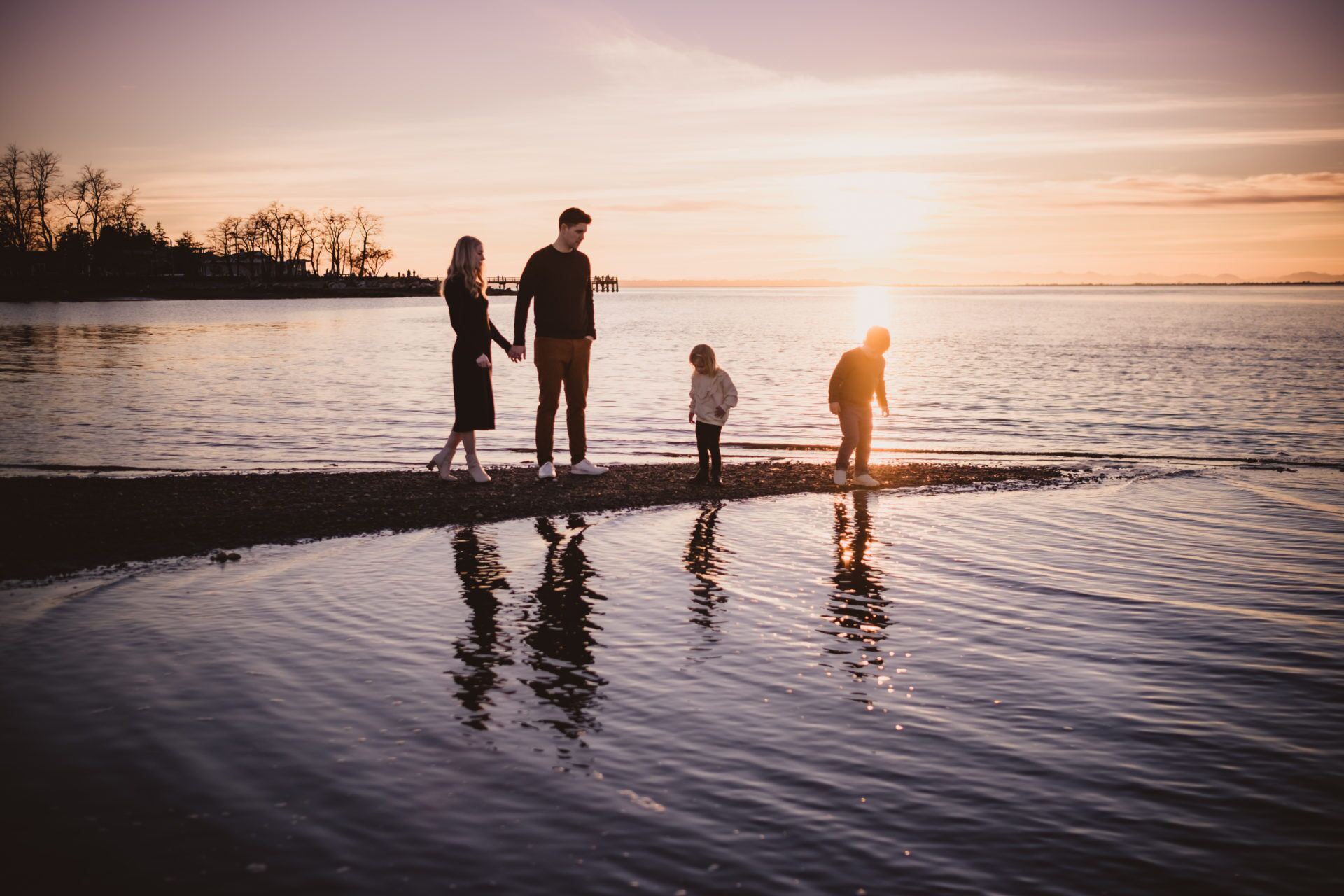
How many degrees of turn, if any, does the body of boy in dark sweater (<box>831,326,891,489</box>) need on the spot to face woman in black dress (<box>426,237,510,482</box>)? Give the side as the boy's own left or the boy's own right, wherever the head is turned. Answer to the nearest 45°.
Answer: approximately 90° to the boy's own right

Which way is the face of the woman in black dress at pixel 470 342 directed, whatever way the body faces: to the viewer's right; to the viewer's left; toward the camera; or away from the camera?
to the viewer's right

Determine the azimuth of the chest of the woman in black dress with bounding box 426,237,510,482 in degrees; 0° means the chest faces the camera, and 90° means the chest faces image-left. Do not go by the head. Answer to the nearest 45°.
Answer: approximately 270°

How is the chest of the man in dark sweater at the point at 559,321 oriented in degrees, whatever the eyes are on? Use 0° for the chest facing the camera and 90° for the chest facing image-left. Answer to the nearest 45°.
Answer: approximately 315°

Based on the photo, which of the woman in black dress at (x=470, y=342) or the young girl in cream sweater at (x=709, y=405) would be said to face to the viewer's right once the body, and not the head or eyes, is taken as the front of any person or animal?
the woman in black dress

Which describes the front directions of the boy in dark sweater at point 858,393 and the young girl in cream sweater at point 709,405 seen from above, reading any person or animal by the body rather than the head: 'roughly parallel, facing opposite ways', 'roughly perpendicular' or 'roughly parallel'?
roughly perpendicular
